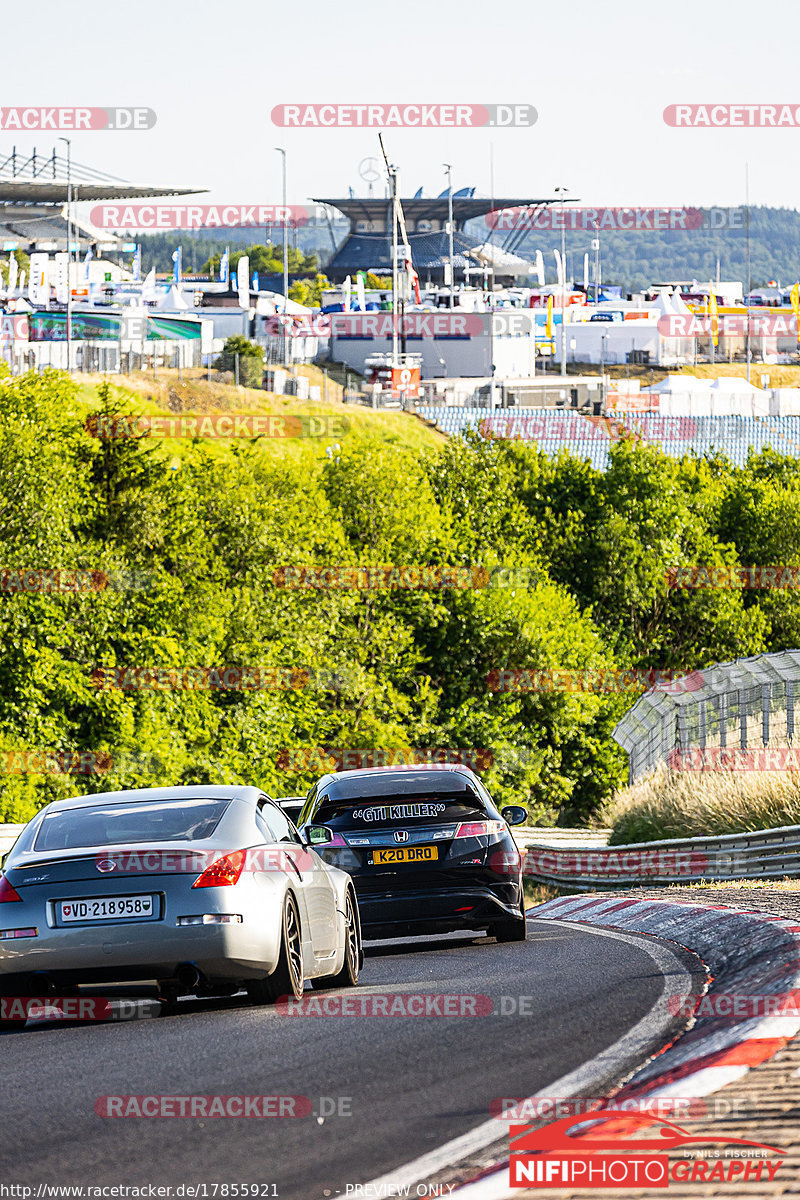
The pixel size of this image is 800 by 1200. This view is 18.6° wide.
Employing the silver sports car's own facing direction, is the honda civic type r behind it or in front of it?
in front

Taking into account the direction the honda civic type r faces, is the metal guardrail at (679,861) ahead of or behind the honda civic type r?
ahead

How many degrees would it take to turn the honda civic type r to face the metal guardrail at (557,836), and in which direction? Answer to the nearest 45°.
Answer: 0° — it already faces it

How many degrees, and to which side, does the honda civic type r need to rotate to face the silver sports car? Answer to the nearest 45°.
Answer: approximately 180°

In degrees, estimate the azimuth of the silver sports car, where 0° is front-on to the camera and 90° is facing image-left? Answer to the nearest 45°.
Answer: approximately 180°

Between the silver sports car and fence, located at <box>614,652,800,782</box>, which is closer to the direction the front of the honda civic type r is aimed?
the fence

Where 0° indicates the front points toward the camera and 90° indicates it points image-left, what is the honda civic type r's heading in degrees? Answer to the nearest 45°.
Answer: approximately 180°

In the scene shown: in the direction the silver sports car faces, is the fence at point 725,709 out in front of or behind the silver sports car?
in front

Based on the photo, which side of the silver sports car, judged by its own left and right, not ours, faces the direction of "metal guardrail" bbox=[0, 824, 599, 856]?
front
